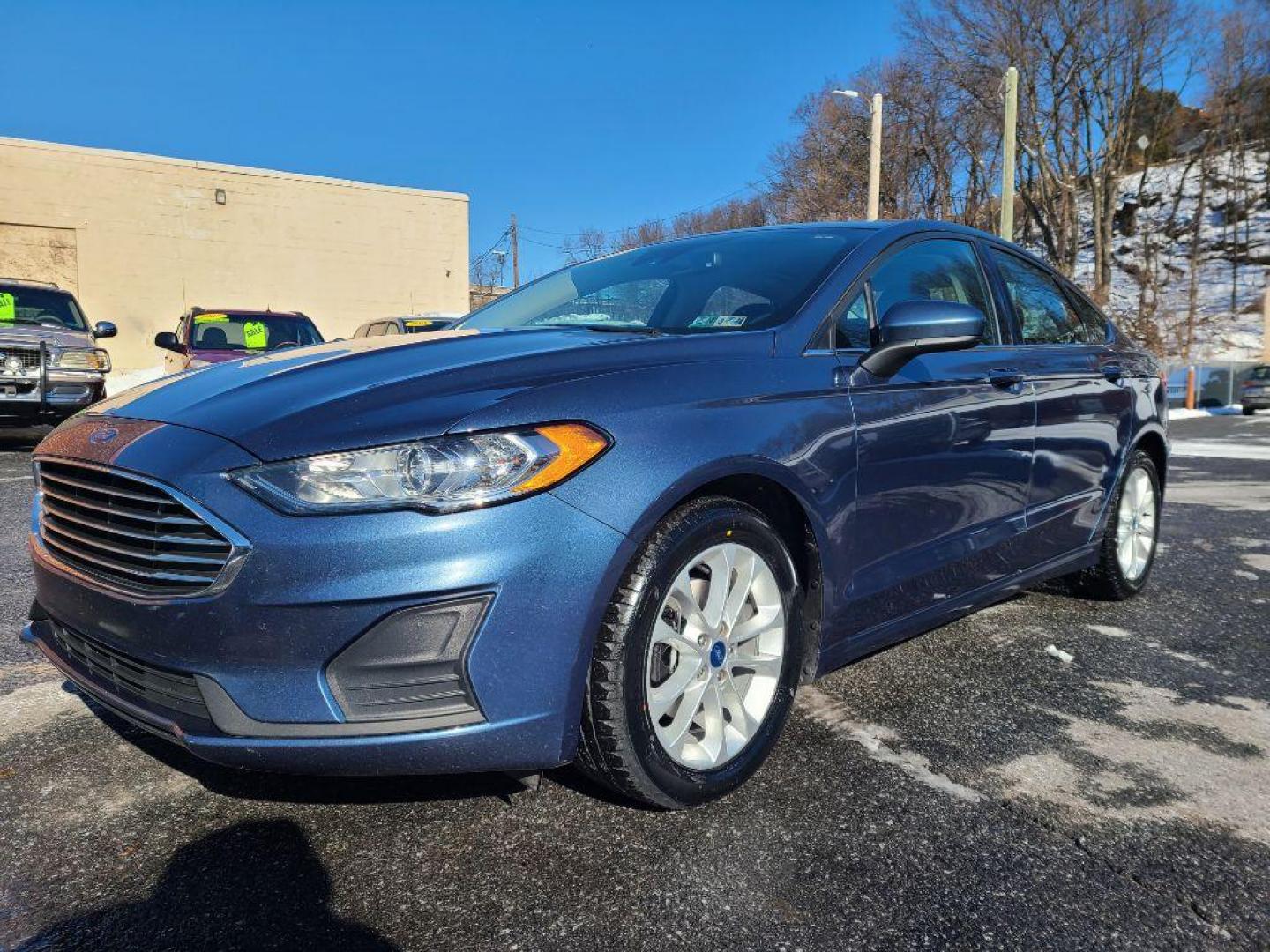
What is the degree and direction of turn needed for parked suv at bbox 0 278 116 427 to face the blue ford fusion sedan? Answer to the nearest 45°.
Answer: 0° — it already faces it

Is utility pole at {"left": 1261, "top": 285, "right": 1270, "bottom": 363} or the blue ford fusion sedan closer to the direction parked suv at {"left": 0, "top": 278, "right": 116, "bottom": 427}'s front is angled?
the blue ford fusion sedan

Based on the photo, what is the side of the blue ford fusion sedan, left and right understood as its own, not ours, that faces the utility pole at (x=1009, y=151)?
back

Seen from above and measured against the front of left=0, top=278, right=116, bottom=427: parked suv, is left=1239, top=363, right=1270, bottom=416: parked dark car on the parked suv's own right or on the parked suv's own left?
on the parked suv's own left

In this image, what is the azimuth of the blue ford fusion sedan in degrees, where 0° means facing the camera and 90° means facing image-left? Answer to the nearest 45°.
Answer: approximately 45°

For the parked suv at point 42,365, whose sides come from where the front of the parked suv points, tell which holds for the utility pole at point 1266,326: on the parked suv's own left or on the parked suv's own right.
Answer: on the parked suv's own left

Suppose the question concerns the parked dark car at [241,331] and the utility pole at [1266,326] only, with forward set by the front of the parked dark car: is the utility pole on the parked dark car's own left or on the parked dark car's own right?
on the parked dark car's own left

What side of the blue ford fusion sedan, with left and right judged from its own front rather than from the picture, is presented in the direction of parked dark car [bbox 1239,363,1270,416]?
back
